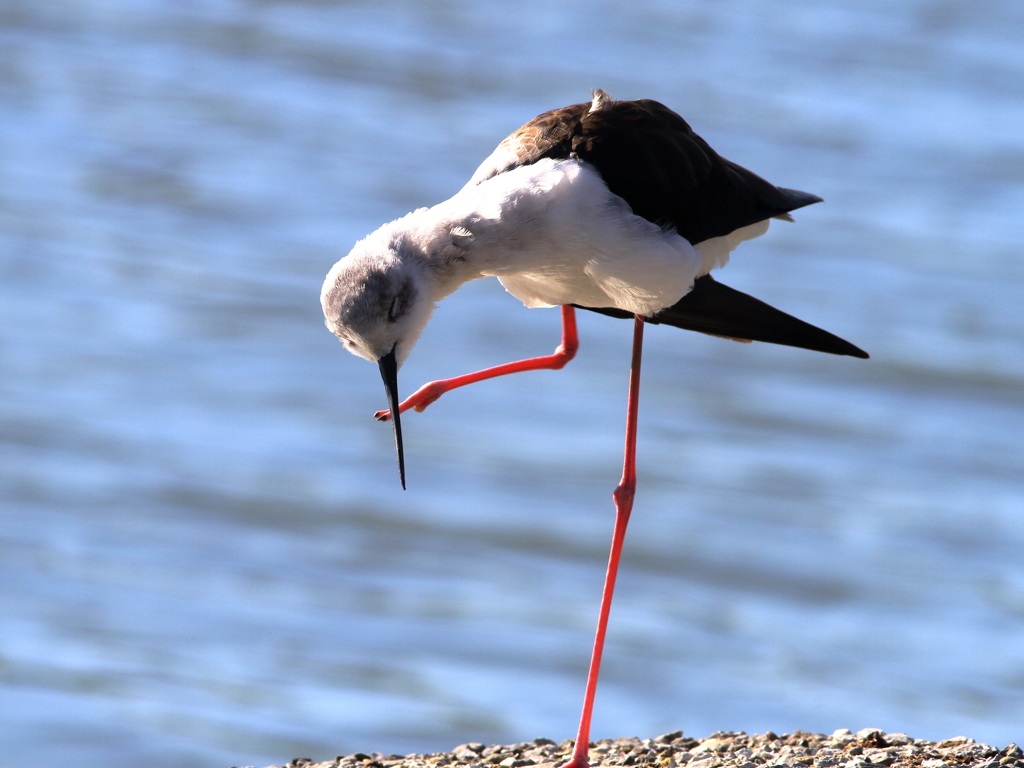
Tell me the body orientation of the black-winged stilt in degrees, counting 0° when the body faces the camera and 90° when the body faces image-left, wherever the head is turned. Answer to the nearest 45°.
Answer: approximately 90°
